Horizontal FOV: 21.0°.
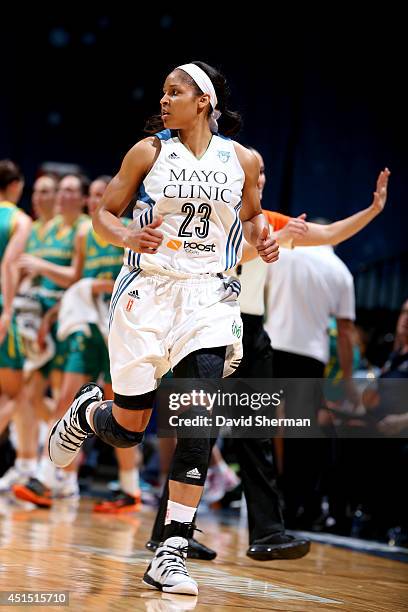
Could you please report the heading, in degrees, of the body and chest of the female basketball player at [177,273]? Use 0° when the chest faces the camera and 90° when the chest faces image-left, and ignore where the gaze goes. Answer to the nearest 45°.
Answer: approximately 0°
